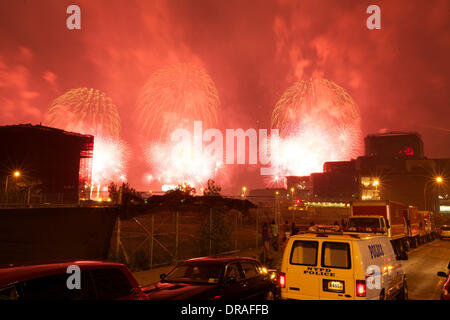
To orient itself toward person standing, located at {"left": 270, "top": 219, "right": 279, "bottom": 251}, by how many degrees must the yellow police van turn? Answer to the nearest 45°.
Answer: approximately 45° to its left

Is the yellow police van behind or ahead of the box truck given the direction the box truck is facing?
ahead

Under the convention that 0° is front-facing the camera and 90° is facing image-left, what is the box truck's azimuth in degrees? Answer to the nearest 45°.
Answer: approximately 45°

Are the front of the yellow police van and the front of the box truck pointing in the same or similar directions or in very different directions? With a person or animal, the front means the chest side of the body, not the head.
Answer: very different directions

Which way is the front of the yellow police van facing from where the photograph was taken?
facing away from the viewer and to the right of the viewer

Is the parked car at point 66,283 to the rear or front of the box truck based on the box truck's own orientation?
to the front

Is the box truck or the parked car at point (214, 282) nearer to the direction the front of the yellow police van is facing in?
the box truck

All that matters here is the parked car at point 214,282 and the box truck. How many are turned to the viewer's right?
0

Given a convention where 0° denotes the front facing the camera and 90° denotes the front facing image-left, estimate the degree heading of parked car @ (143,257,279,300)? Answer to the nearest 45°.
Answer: approximately 45°

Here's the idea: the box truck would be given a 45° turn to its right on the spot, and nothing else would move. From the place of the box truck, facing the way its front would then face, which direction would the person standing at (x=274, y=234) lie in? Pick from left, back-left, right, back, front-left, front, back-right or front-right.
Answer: front
